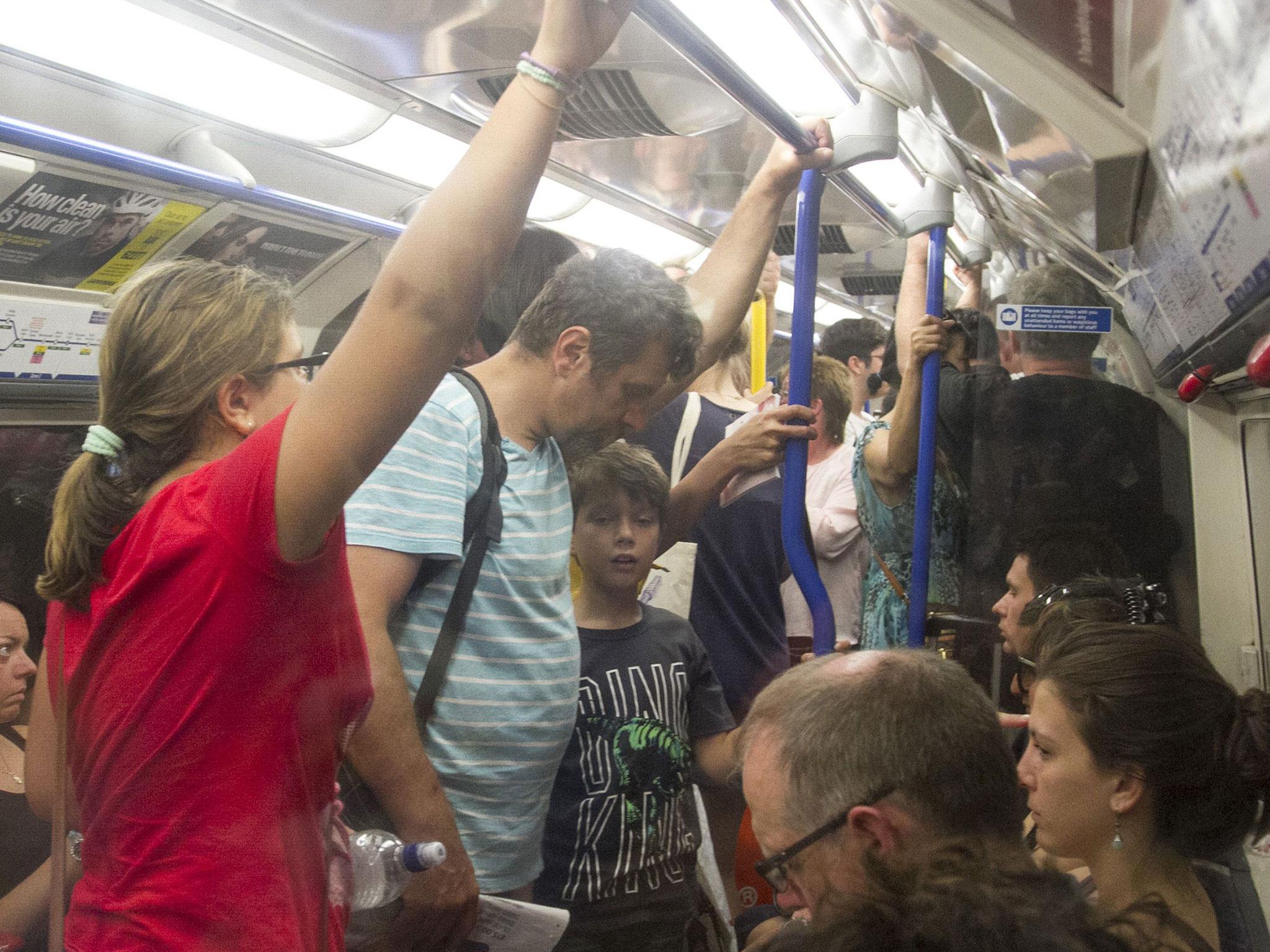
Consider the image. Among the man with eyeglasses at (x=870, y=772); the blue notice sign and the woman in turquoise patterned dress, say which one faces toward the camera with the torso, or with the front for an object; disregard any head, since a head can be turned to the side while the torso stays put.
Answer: the blue notice sign

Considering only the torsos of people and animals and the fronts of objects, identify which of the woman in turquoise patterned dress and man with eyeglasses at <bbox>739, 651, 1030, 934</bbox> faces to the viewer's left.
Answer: the man with eyeglasses

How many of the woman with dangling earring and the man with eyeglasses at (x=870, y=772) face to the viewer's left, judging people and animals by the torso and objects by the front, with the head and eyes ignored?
2

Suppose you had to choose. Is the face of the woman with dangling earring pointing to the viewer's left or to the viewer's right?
to the viewer's left

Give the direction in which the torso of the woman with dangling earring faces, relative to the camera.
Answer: to the viewer's left

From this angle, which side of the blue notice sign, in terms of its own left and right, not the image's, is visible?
front

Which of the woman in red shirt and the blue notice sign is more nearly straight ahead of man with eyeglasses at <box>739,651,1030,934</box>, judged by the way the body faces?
the woman in red shirt

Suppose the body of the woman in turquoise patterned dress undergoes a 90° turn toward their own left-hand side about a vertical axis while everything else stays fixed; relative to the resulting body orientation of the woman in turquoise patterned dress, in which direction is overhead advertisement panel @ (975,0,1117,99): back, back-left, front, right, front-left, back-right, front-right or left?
back

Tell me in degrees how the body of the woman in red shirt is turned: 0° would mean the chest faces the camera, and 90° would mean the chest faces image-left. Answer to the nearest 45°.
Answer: approximately 225°

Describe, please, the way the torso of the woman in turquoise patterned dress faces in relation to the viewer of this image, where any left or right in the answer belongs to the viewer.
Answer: facing to the right of the viewer
